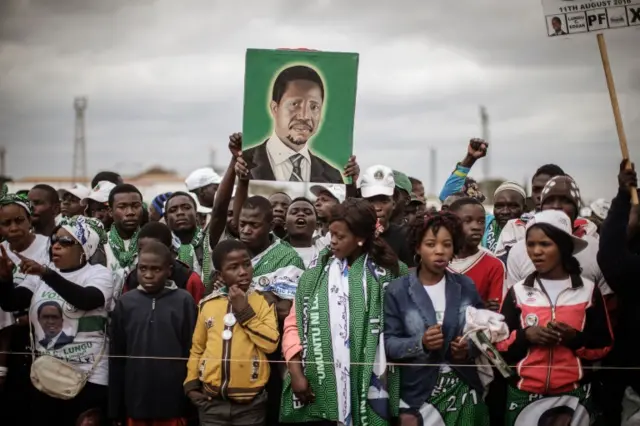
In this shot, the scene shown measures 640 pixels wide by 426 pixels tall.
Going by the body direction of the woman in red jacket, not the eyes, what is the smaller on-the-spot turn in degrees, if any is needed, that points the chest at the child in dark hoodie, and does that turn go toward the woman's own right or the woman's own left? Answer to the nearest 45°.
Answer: approximately 90° to the woman's own right

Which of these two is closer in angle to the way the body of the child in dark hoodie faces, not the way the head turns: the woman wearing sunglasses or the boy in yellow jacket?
the boy in yellow jacket

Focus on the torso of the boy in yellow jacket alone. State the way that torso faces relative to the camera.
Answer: toward the camera

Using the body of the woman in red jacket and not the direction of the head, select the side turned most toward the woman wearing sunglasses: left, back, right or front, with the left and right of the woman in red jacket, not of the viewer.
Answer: right

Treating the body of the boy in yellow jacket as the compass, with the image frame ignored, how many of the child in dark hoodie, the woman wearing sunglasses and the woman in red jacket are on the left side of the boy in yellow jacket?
1

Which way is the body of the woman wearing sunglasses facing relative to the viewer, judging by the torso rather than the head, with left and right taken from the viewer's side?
facing the viewer and to the left of the viewer

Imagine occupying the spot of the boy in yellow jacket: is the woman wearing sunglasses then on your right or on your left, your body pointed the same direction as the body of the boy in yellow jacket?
on your right

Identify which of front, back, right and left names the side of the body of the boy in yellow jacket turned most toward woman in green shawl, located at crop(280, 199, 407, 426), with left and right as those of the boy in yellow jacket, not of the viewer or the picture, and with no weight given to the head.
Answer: left

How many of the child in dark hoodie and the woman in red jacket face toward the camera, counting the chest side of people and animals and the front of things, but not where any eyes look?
2

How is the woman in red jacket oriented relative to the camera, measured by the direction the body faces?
toward the camera
